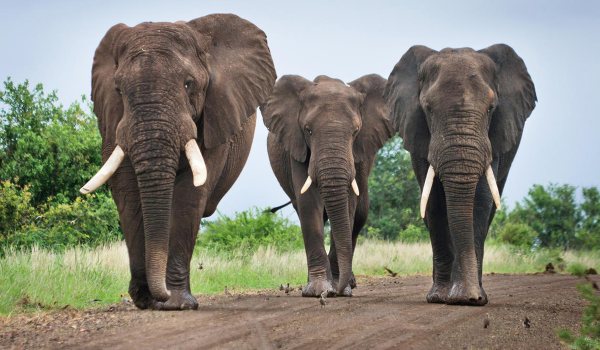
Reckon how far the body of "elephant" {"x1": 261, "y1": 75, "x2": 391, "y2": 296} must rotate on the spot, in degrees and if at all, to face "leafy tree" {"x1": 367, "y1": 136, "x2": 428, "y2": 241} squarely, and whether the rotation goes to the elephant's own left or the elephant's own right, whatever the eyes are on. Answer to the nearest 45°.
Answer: approximately 180°

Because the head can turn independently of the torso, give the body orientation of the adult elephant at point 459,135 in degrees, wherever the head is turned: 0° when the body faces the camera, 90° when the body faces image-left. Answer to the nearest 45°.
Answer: approximately 0°

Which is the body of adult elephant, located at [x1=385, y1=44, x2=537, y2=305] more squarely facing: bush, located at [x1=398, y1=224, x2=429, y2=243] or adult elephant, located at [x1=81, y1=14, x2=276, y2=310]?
the adult elephant

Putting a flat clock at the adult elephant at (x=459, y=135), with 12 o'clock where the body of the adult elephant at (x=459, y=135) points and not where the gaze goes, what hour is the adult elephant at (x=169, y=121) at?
the adult elephant at (x=169, y=121) is roughly at 2 o'clock from the adult elephant at (x=459, y=135).

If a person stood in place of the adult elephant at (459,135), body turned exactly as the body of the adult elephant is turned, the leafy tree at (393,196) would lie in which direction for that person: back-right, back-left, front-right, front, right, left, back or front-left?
back

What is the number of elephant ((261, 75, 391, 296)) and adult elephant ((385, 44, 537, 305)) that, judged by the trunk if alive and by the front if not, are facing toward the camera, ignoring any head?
2

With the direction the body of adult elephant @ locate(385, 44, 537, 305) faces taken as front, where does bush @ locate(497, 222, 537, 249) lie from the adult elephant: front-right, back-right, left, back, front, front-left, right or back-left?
back

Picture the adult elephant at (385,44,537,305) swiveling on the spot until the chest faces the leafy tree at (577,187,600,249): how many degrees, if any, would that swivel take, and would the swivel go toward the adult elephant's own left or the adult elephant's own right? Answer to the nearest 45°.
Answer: approximately 180°
